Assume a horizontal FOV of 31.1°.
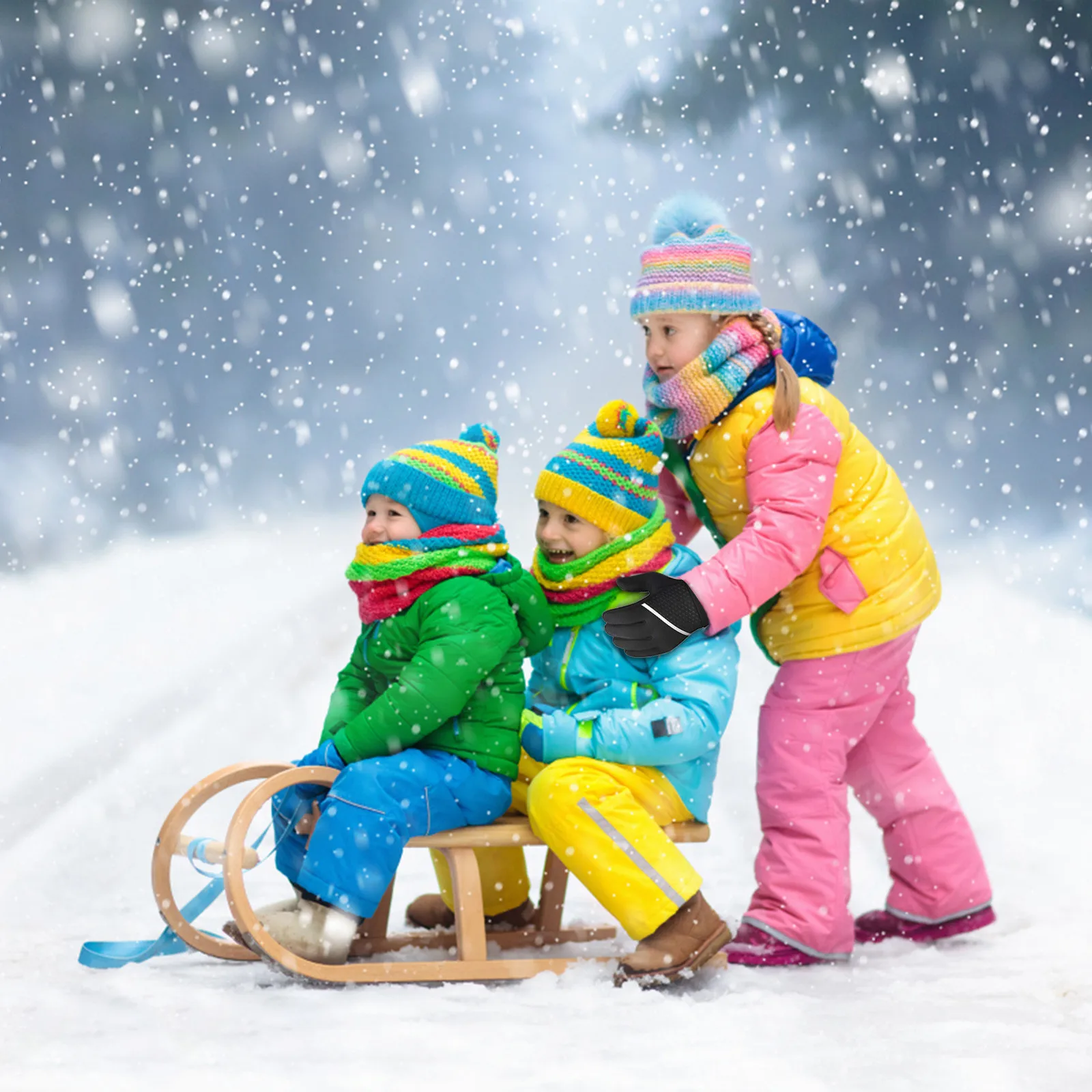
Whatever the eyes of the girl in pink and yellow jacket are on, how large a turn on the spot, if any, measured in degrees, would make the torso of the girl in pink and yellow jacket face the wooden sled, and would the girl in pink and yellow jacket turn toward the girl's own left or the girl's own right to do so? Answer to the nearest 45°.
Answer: approximately 45° to the girl's own left

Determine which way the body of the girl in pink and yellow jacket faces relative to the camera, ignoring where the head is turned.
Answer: to the viewer's left

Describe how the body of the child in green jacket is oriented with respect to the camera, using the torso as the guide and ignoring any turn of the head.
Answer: to the viewer's left

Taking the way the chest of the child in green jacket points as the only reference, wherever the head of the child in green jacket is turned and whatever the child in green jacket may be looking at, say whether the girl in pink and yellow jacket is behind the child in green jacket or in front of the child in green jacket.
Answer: behind

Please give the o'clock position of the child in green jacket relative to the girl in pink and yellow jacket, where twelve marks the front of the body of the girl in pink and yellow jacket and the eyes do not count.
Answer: The child in green jacket is roughly at 11 o'clock from the girl in pink and yellow jacket.
